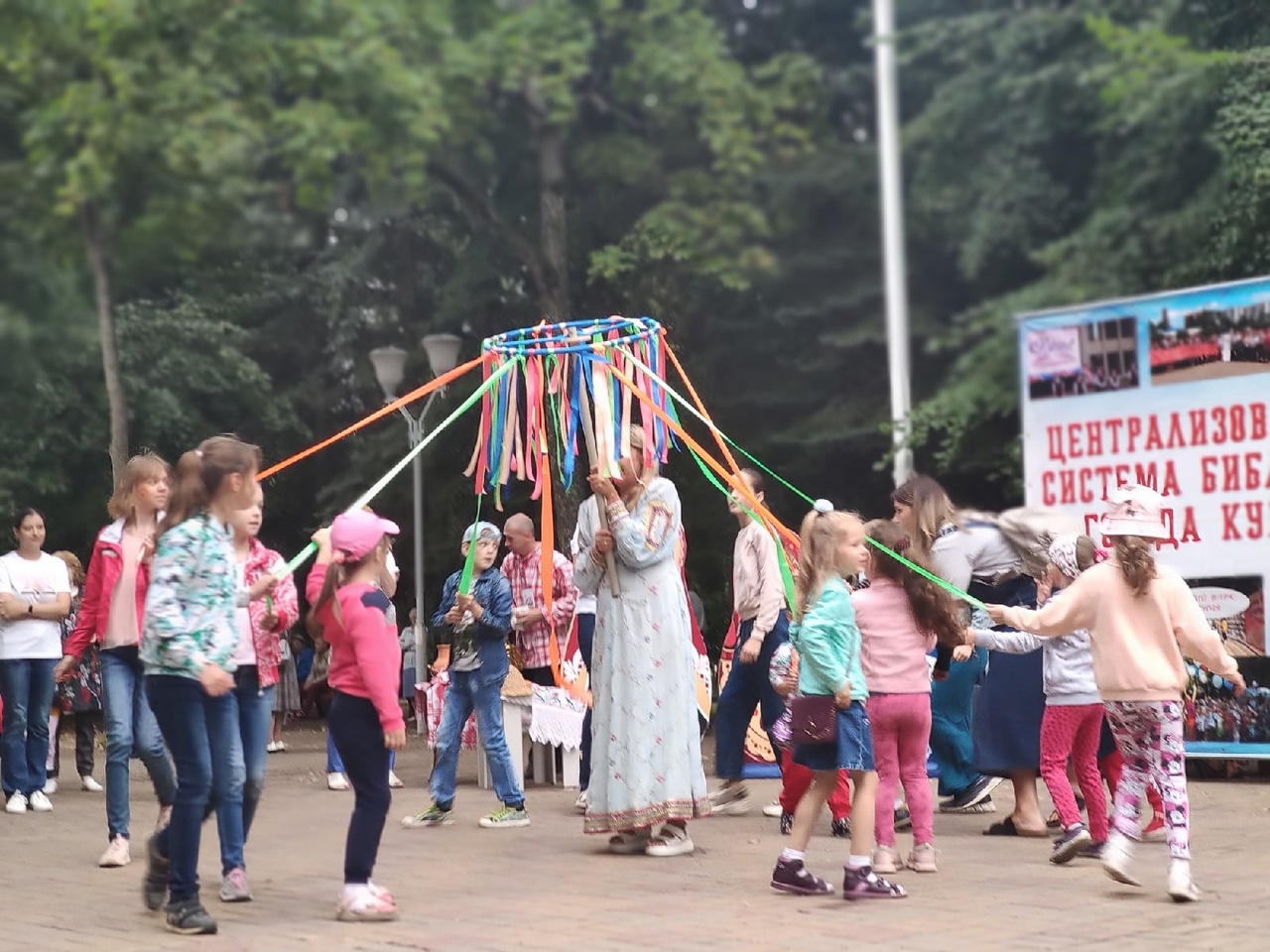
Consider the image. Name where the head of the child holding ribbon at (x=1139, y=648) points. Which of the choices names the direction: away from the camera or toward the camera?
away from the camera

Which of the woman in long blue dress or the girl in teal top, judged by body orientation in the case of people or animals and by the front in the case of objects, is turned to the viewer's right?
the girl in teal top

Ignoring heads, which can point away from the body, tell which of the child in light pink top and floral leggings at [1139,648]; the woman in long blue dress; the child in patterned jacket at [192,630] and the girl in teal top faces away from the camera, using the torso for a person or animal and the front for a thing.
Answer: the child in light pink top and floral leggings at [1139,648]

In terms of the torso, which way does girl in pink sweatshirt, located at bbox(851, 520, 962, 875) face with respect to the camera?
away from the camera

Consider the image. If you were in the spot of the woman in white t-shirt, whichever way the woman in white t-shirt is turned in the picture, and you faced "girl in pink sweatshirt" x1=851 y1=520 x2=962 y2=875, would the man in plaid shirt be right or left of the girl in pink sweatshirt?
left

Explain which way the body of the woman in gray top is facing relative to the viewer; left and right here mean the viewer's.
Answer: facing to the left of the viewer

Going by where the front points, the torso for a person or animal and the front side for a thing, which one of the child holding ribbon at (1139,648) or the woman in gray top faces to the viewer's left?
the woman in gray top

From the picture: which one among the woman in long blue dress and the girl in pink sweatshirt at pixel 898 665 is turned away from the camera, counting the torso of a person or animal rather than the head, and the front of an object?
the girl in pink sweatshirt

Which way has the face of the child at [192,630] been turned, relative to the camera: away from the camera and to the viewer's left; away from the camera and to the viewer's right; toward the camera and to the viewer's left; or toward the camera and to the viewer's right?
away from the camera and to the viewer's right

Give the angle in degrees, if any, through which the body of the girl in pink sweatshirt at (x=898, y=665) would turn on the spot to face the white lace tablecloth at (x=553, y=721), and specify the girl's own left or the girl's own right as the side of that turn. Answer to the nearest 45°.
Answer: approximately 45° to the girl's own left

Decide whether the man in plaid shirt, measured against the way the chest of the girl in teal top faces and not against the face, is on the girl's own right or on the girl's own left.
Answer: on the girl's own left

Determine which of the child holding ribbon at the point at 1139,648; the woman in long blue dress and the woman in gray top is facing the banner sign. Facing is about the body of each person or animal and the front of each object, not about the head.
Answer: the child holding ribbon

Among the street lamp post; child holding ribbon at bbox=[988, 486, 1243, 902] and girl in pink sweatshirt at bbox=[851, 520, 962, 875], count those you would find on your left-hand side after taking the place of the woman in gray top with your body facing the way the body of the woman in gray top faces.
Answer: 2

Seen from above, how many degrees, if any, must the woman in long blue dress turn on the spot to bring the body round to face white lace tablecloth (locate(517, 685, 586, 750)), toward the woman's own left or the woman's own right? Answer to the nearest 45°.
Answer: approximately 135° to the woman's own right
